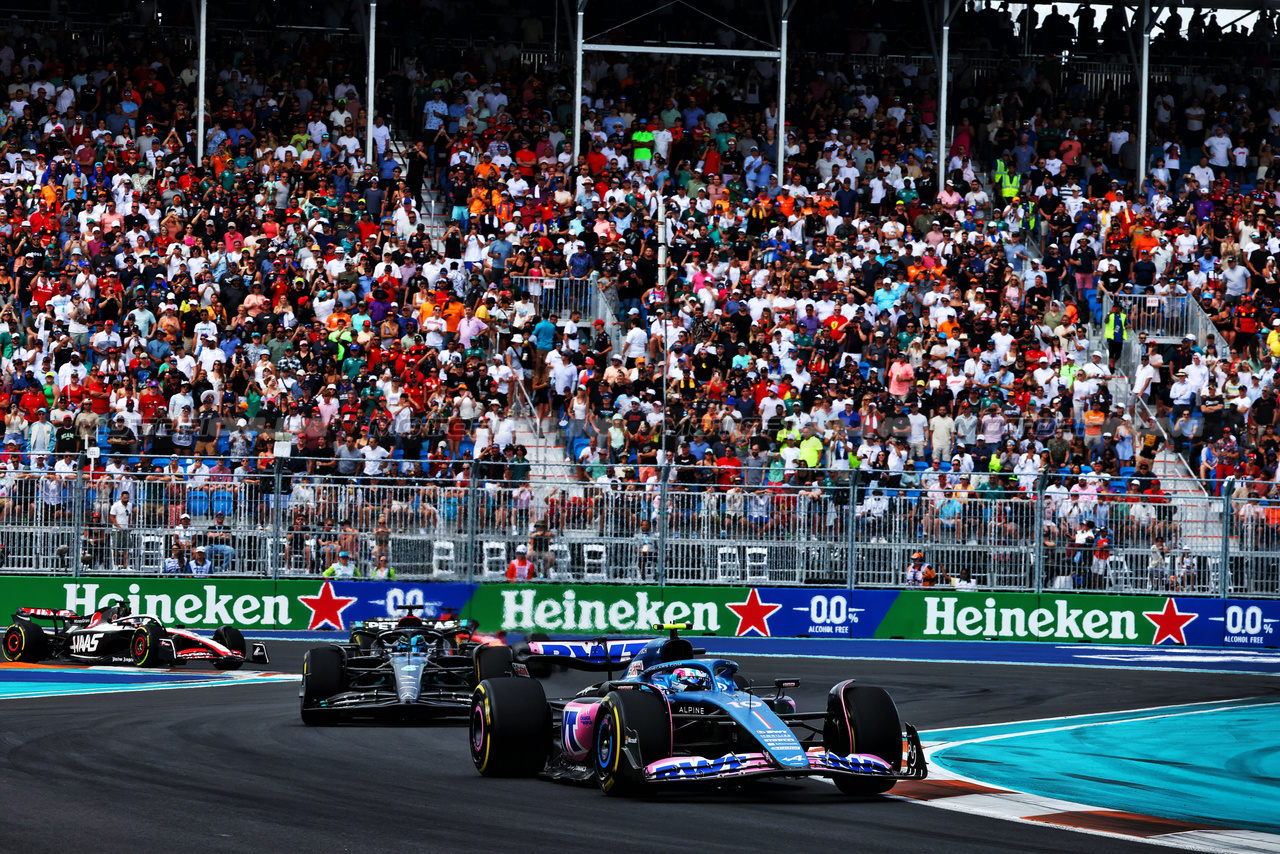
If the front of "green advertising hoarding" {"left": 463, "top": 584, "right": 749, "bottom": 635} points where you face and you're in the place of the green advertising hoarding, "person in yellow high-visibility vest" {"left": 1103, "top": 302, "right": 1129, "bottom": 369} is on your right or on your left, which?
on your left

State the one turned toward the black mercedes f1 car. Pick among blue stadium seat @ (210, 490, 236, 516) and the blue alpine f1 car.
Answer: the blue stadium seat

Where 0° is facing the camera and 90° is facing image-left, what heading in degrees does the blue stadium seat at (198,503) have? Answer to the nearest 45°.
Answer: approximately 0°

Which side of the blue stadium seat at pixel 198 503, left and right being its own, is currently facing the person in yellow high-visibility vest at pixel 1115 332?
left

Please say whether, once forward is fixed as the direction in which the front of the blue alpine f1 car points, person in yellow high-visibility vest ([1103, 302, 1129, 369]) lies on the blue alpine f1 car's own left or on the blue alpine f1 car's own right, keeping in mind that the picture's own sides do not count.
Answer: on the blue alpine f1 car's own left

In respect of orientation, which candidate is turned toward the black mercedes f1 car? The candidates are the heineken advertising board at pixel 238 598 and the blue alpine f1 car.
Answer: the heineken advertising board

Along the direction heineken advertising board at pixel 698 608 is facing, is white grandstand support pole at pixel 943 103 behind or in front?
behind

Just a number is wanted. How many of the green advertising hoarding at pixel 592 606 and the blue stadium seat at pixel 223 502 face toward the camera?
2

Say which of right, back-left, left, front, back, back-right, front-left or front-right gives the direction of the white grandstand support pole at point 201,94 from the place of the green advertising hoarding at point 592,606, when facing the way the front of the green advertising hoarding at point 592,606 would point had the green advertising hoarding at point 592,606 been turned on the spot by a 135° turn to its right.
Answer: front
